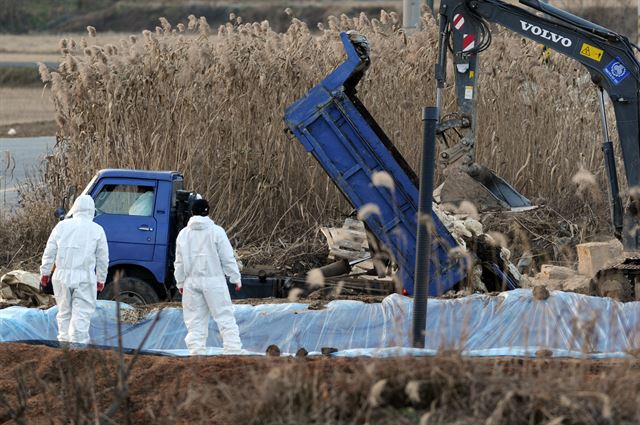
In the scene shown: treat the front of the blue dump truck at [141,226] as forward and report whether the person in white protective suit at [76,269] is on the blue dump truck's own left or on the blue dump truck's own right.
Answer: on the blue dump truck's own left

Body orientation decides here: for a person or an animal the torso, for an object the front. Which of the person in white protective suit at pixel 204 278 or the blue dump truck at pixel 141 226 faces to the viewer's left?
the blue dump truck

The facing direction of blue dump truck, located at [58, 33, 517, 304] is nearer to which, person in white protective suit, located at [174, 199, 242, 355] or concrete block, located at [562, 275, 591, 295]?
the person in white protective suit

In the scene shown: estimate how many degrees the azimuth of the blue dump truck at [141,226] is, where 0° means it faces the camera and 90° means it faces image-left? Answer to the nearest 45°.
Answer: approximately 90°

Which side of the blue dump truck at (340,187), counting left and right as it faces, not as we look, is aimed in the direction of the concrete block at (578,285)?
back

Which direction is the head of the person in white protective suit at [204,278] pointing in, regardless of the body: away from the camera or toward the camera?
away from the camera

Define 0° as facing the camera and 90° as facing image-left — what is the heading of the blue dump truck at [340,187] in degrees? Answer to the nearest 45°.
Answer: approximately 90°

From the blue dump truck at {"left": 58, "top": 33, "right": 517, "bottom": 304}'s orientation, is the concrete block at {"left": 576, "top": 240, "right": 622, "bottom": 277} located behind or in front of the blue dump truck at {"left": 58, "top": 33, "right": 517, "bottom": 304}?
behind

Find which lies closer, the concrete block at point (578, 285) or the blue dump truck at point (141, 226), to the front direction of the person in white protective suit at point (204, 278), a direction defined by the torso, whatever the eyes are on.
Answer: the blue dump truck

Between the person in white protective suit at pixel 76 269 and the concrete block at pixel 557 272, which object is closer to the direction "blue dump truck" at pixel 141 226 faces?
the person in white protective suit

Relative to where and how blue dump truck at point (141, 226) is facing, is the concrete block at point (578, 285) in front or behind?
behind

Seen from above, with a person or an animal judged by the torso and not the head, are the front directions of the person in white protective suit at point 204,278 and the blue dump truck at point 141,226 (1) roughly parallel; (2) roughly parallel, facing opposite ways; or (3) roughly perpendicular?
roughly perpendicular

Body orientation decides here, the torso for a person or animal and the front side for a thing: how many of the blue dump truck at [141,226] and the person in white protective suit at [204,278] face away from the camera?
1

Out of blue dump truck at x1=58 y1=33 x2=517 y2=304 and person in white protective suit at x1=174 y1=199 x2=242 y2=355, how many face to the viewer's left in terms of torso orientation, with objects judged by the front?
1

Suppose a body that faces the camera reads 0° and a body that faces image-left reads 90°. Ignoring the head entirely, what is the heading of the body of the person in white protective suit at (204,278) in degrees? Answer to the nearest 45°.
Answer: approximately 180°
